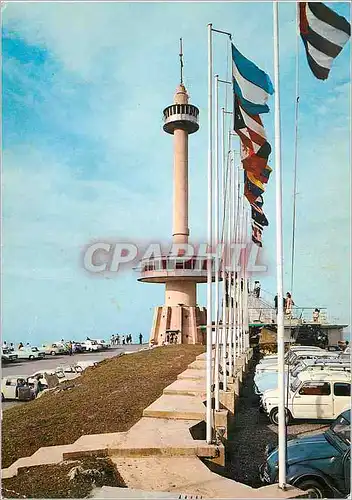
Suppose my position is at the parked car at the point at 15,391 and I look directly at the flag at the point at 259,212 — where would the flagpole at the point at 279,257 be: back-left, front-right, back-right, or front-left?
front-right

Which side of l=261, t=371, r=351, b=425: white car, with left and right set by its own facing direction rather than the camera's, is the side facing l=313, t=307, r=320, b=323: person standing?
right

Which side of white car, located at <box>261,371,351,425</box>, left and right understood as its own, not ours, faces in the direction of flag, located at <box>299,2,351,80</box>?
left

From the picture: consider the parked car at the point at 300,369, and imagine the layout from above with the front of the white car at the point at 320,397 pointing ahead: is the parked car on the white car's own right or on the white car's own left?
on the white car's own right

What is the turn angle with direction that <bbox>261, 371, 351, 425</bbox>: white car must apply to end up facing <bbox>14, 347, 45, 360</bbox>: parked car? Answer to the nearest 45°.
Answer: approximately 45° to its right

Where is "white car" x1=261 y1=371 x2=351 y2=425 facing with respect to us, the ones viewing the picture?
facing to the left of the viewer
